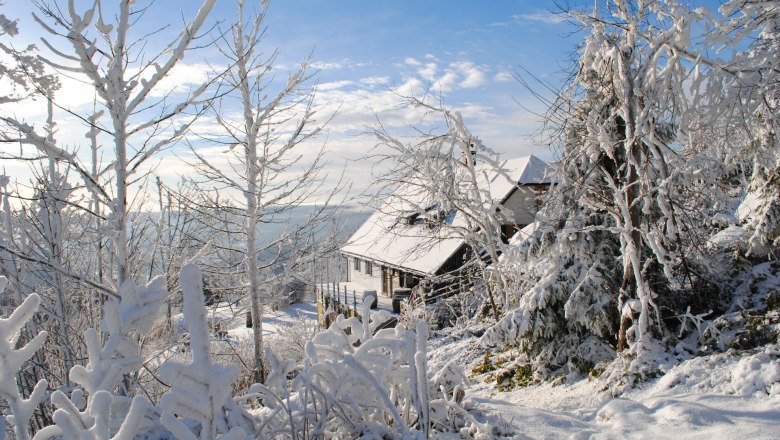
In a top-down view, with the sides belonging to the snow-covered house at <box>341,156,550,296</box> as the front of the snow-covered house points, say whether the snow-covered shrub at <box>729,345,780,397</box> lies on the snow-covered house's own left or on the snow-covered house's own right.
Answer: on the snow-covered house's own left

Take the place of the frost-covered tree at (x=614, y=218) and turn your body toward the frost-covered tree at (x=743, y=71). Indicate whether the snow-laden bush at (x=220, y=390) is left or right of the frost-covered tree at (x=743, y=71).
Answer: right

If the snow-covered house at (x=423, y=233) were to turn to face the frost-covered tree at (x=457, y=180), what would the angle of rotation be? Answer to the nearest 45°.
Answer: approximately 45° to its left

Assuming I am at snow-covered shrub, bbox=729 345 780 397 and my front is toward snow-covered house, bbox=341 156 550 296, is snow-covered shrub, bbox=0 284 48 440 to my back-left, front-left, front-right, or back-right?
back-left

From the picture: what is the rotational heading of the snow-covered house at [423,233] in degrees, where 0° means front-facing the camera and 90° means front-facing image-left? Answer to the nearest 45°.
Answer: approximately 45°
